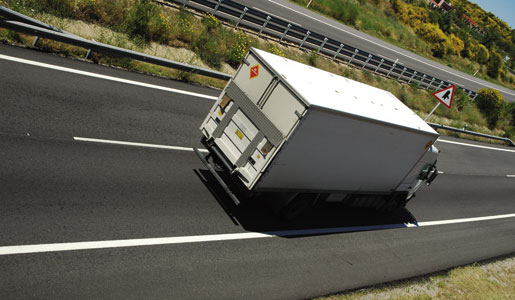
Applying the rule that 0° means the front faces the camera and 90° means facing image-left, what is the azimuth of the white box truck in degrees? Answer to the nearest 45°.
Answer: approximately 225°

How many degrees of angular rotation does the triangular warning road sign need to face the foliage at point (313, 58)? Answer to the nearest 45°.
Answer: approximately 90° to its right

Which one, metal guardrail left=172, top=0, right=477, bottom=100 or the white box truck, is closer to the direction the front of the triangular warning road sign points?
the white box truck

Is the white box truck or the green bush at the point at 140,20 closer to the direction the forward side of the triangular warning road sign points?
the white box truck

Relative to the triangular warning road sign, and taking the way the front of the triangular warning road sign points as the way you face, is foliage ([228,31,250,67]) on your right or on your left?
on your right

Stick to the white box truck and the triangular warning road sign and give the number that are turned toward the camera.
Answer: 1

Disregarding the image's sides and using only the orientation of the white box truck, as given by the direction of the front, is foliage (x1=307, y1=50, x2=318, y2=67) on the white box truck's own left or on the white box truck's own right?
on the white box truck's own left

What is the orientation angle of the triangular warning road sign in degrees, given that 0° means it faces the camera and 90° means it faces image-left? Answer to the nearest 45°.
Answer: approximately 0°

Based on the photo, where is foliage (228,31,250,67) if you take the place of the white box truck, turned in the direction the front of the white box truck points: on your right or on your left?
on your left

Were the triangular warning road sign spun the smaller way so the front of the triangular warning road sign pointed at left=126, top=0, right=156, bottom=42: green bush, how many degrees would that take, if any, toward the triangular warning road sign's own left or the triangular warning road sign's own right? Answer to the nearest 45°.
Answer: approximately 45° to the triangular warning road sign's own right

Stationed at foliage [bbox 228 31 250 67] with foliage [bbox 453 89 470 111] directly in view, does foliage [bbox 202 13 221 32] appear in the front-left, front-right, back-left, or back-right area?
back-left

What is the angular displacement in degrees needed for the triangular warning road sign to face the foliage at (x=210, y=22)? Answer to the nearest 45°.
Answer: approximately 45° to its right

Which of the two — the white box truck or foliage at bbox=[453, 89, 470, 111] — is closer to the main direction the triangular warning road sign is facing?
the white box truck
